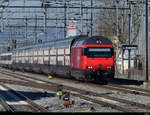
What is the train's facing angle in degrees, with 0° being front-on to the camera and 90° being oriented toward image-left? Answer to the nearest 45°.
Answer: approximately 315°
